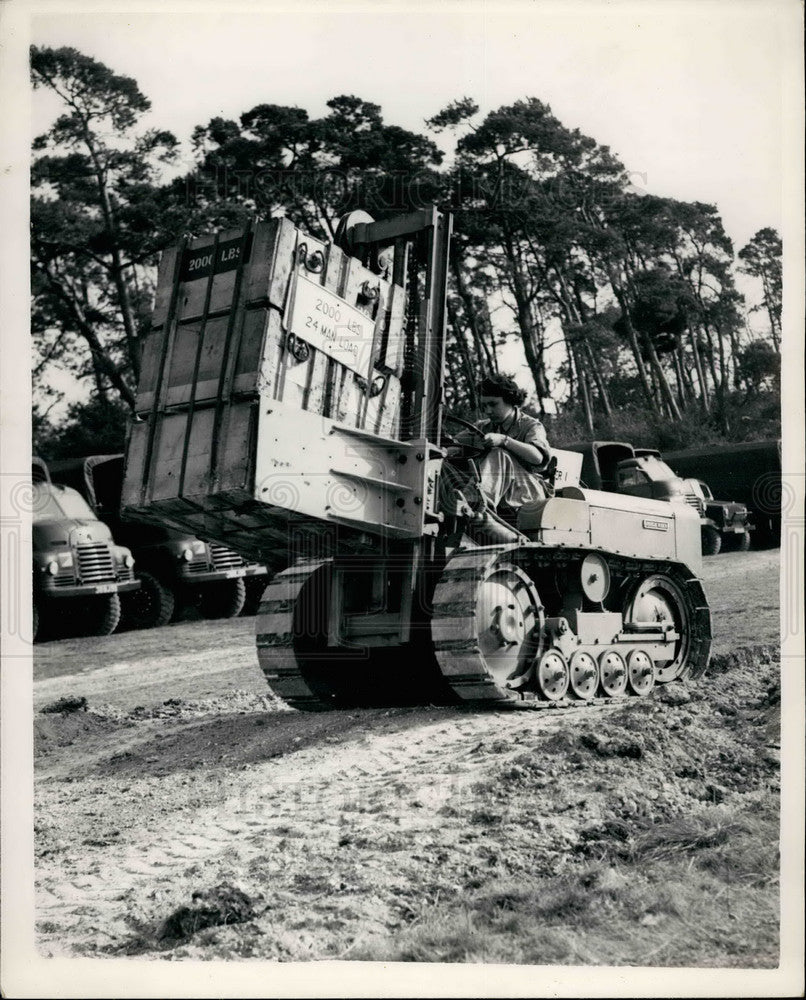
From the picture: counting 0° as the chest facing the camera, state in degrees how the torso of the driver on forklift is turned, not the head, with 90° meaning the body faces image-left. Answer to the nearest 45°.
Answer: approximately 45°

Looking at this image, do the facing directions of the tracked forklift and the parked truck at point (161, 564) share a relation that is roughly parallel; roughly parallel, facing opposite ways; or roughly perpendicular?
roughly perpendicular

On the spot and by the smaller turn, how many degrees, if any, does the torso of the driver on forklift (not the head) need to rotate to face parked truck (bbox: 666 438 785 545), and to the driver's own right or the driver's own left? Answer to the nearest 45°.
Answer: approximately 135° to the driver's own right

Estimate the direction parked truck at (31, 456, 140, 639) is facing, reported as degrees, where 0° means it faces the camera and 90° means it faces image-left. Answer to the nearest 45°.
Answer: approximately 315°

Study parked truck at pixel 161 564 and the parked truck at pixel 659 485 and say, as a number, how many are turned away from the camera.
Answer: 0

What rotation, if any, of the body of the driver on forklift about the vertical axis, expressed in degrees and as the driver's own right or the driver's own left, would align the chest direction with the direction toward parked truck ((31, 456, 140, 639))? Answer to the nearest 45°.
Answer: approximately 90° to the driver's own right

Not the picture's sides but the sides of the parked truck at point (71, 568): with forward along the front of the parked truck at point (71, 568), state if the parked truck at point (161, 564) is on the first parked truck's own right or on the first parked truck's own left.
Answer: on the first parked truck's own left

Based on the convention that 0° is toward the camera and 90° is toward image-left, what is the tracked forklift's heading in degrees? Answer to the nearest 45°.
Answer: approximately 45°

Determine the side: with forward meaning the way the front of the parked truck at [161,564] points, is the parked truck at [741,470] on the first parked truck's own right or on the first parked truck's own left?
on the first parked truck's own left
